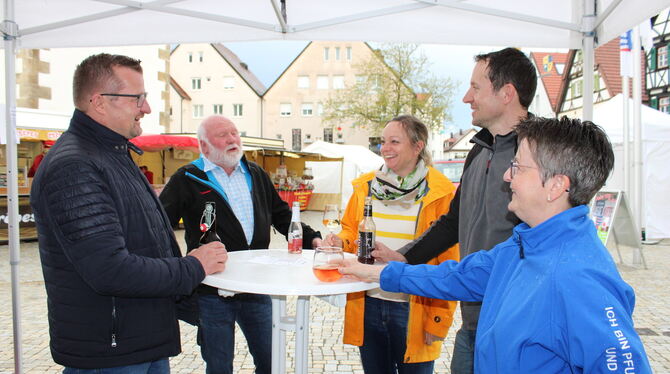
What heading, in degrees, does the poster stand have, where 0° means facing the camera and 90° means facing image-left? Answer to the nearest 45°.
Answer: approximately 45°

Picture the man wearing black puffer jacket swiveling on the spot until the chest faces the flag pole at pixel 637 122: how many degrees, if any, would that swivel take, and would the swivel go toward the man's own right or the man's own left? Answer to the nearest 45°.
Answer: approximately 45° to the man's own left

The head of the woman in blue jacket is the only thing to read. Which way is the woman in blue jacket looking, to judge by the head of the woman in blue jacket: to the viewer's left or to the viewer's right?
to the viewer's left

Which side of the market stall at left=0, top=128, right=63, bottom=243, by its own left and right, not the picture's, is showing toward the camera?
front

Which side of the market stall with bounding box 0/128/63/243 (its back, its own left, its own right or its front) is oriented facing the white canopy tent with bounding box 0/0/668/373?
front

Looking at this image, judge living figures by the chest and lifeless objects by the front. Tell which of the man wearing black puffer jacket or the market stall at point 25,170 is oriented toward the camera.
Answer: the market stall

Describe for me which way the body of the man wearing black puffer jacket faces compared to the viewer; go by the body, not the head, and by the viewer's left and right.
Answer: facing to the right of the viewer

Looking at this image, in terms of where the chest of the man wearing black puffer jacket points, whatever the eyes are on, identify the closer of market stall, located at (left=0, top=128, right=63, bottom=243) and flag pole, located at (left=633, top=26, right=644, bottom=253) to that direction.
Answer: the flag pole

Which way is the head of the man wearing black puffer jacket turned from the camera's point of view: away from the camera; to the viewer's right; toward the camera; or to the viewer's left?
to the viewer's right

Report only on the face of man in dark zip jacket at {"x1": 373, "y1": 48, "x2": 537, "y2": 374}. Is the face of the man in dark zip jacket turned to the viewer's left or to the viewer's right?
to the viewer's left

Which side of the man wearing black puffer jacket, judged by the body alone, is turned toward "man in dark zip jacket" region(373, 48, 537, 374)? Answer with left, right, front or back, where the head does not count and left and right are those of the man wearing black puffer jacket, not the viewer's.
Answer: front

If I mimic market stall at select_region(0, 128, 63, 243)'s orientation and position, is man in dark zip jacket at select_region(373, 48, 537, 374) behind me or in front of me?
in front
